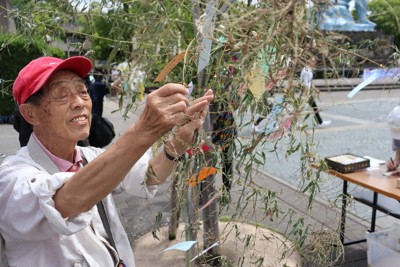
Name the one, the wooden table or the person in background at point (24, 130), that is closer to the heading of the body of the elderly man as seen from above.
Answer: the wooden table

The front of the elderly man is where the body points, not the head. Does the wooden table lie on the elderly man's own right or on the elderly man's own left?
on the elderly man's own left

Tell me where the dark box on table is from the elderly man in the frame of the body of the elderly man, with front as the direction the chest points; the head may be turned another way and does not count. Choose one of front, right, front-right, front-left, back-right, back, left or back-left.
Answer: left

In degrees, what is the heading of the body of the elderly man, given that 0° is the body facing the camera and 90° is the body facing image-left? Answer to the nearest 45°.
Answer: approximately 315°
